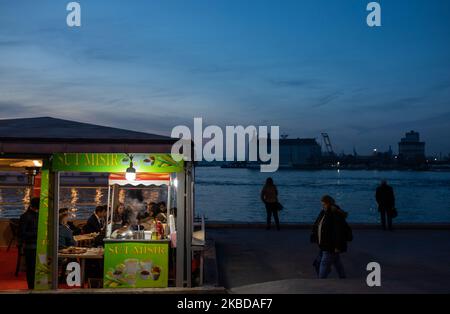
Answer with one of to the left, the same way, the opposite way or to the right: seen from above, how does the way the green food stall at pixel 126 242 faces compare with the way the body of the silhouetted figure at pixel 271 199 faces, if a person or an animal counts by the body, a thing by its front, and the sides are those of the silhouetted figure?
the opposite way

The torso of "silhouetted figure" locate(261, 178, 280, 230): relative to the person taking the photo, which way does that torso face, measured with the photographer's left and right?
facing away from the viewer

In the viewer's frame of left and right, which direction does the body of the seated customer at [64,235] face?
facing to the right of the viewer

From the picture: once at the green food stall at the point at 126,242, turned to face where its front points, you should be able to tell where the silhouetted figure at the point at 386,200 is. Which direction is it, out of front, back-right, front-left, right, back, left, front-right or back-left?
back-left

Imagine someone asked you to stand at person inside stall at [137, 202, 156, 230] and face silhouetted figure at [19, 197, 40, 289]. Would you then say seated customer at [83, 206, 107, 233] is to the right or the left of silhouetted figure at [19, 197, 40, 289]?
right

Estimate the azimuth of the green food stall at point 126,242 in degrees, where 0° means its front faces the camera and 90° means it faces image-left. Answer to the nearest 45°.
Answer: approximately 0°

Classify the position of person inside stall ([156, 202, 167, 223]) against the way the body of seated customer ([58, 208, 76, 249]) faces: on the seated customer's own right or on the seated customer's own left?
on the seated customer's own left

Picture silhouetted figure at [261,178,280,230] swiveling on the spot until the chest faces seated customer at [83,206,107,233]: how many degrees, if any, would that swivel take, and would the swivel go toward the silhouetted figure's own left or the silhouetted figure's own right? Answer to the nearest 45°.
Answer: approximately 135° to the silhouetted figure's own left

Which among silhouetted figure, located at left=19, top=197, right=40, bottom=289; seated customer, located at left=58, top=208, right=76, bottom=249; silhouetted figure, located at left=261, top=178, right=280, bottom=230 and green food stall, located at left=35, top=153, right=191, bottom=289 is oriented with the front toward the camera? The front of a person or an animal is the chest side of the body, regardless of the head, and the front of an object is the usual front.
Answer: the green food stall
